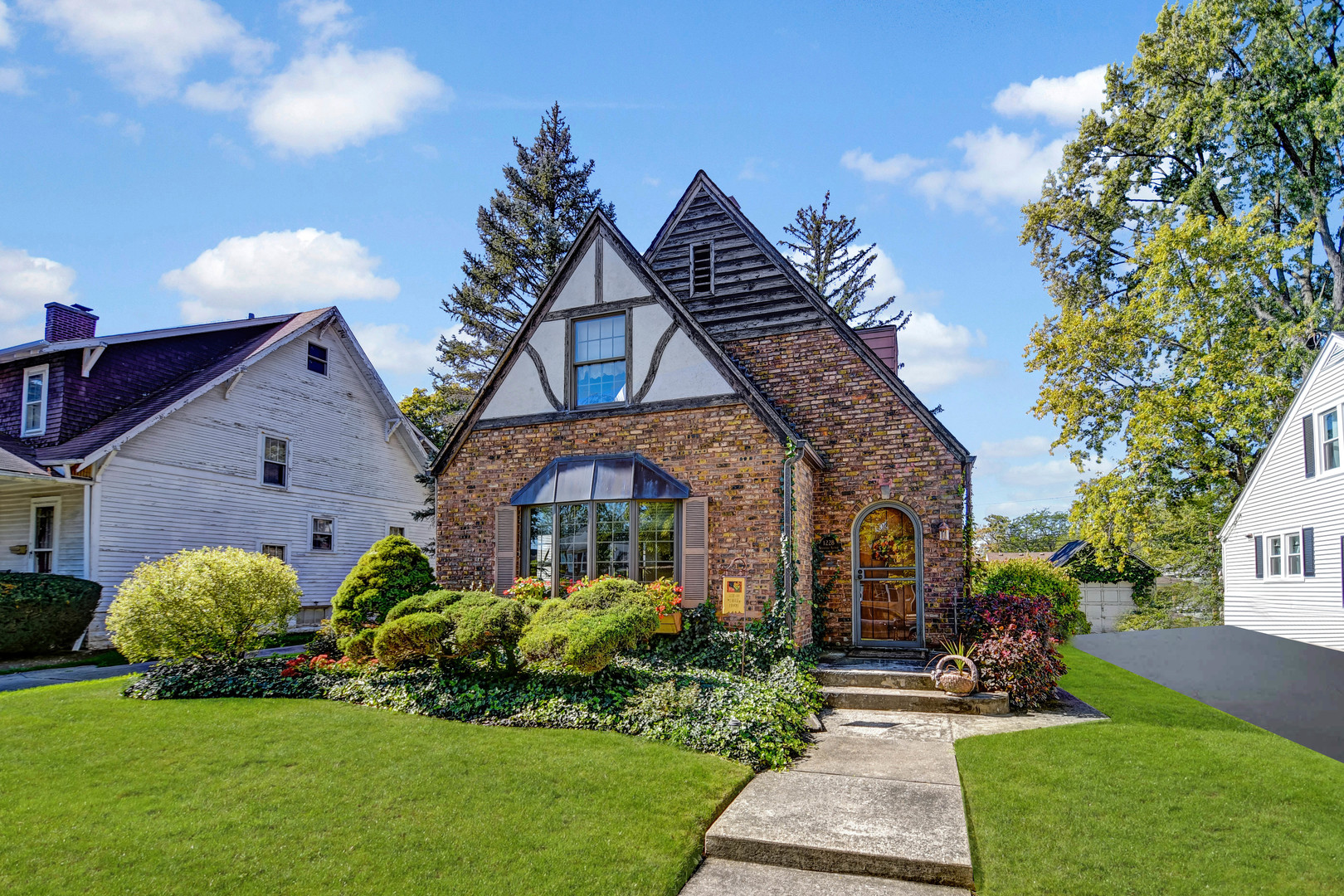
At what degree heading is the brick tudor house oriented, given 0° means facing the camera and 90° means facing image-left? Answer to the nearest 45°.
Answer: approximately 0°

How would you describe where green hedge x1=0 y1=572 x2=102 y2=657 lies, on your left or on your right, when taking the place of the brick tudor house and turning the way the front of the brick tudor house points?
on your right

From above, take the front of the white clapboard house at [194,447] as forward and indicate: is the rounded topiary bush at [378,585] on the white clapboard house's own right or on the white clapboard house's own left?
on the white clapboard house's own left

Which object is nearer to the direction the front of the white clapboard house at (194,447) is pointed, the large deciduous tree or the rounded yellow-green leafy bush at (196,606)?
the rounded yellow-green leafy bush

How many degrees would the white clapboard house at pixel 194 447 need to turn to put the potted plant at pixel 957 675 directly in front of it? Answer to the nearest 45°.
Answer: approximately 90° to its left
